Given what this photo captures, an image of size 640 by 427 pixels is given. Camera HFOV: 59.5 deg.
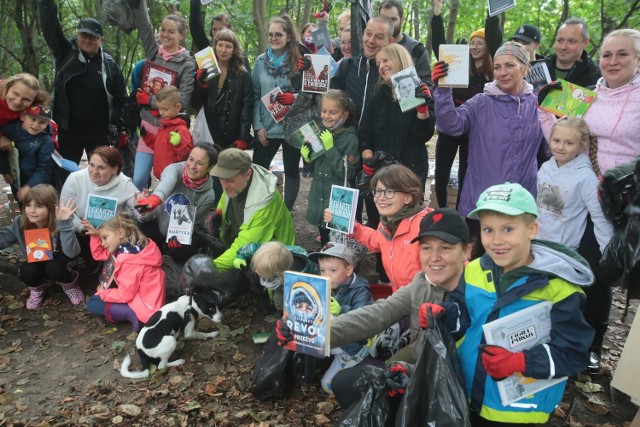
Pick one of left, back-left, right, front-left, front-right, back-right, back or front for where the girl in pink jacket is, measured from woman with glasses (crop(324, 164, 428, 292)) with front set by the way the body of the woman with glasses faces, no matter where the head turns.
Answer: front-right

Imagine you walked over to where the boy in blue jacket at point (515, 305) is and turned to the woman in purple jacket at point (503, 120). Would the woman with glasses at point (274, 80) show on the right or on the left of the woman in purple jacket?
left

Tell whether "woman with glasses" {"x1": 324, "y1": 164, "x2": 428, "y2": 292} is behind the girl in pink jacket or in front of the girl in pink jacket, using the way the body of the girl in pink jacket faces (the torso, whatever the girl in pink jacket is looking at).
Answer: behind

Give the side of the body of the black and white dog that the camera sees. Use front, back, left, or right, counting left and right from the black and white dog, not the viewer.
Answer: right

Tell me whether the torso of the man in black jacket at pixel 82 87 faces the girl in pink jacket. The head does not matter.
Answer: yes

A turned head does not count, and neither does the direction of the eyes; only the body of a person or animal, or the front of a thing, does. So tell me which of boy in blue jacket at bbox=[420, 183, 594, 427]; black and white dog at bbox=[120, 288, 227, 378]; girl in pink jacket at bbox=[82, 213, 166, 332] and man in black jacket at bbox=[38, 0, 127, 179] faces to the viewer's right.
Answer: the black and white dog

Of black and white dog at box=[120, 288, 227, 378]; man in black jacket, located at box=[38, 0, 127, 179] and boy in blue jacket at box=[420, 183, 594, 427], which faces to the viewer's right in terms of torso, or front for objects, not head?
the black and white dog

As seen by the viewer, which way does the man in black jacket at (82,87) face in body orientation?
toward the camera

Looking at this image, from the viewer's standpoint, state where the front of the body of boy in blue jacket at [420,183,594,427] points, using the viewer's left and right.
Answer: facing the viewer and to the left of the viewer

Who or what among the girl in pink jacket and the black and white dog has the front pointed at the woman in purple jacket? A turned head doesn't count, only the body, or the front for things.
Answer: the black and white dog
